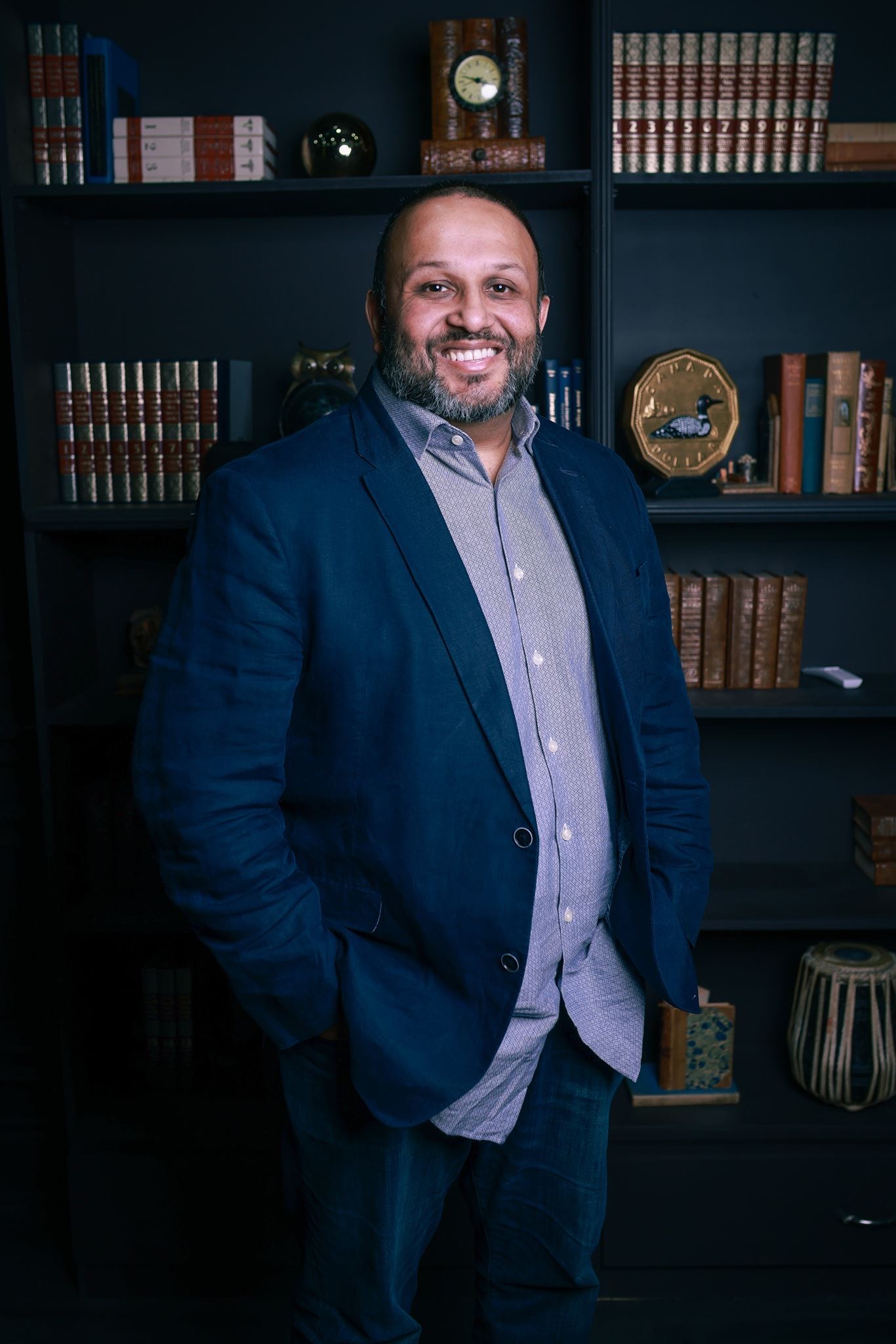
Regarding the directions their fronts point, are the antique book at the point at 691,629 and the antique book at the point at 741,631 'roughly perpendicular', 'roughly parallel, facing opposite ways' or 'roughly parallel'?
roughly parallel

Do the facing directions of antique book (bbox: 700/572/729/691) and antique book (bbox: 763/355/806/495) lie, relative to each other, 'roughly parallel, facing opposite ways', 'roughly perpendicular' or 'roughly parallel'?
roughly parallel

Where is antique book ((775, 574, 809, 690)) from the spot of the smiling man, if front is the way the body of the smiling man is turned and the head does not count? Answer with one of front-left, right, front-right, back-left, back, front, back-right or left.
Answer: left

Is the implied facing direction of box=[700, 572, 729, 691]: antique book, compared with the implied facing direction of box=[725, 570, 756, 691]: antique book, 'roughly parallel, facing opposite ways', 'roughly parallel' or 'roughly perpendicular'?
roughly parallel

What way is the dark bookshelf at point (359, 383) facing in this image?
toward the camera

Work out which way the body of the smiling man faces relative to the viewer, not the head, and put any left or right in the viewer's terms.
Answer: facing the viewer and to the right of the viewer

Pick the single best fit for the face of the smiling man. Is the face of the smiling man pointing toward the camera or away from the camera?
toward the camera
